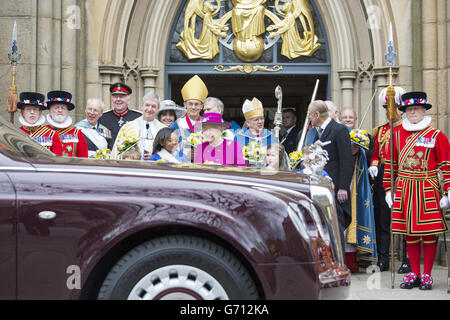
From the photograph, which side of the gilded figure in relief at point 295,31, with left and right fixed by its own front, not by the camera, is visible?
left

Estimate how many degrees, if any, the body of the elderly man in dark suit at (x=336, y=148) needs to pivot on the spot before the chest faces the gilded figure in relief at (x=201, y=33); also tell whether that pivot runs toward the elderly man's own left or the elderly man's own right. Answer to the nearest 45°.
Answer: approximately 45° to the elderly man's own right

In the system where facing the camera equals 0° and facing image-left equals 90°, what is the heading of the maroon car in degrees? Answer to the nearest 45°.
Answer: approximately 270°

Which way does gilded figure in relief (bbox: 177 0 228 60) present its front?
to the viewer's right

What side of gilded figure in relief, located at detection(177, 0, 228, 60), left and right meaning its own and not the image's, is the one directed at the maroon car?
right

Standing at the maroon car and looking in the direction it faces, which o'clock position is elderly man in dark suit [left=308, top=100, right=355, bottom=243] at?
The elderly man in dark suit is roughly at 10 o'clock from the maroon car.

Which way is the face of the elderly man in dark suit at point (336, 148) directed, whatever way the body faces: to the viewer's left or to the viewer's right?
to the viewer's left

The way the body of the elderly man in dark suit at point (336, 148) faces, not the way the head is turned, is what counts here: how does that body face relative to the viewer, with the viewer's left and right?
facing to the left of the viewer

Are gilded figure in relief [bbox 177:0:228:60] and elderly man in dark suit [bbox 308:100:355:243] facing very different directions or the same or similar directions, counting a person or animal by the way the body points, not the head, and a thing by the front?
very different directions

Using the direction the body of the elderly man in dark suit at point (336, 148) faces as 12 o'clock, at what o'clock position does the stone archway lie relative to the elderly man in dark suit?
The stone archway is roughly at 3 o'clock from the elderly man in dark suit.
